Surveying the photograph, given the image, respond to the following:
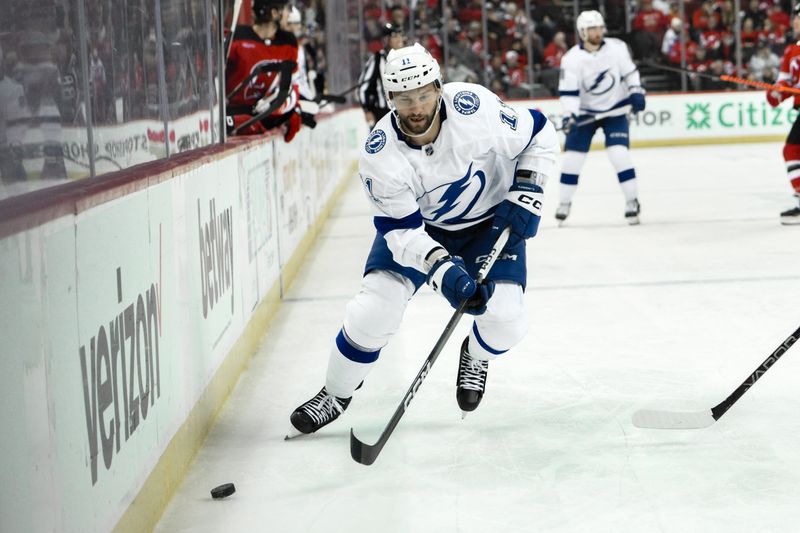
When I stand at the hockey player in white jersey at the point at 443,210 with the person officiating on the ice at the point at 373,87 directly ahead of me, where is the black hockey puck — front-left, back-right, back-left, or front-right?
back-left

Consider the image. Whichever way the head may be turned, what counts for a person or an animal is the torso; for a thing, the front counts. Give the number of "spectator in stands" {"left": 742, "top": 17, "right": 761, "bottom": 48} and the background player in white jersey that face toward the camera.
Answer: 2

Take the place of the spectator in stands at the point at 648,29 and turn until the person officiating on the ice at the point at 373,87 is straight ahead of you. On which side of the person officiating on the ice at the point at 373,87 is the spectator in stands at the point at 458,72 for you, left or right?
right

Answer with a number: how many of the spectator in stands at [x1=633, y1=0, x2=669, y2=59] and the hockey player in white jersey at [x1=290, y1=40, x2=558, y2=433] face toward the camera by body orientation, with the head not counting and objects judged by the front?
2

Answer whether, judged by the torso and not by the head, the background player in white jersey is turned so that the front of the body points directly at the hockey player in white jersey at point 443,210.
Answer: yes

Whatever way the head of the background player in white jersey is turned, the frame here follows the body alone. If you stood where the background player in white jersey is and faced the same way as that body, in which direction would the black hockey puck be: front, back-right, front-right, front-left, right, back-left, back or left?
front

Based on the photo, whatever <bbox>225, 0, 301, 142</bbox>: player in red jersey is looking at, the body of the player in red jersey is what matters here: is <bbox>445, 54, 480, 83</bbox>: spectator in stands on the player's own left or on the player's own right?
on the player's own left

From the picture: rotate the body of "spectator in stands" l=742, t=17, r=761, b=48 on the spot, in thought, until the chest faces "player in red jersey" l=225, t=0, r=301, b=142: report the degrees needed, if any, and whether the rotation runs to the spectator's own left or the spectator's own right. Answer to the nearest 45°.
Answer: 0° — they already face them

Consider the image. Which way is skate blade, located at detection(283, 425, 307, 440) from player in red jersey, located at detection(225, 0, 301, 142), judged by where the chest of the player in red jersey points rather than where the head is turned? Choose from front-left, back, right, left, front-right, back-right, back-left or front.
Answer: front-right

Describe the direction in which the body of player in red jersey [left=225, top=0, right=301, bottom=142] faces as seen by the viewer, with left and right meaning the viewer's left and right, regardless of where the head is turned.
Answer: facing the viewer and to the right of the viewer

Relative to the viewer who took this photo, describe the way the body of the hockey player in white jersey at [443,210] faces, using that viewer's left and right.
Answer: facing the viewer

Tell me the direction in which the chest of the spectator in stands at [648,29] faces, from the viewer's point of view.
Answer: toward the camera

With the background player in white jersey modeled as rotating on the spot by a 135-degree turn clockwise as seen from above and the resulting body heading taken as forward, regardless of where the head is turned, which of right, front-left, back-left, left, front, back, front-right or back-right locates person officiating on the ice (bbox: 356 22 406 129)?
front
